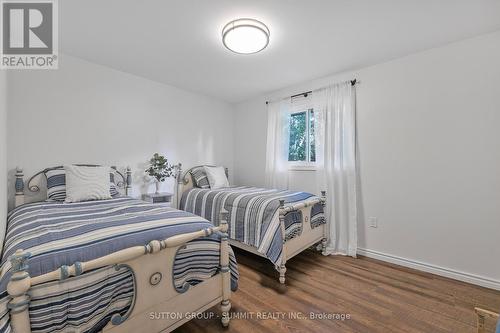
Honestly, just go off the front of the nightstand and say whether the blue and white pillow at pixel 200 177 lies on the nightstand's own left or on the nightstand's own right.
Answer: on the nightstand's own left

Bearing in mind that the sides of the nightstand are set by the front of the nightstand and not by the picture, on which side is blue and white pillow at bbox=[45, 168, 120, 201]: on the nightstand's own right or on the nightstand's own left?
on the nightstand's own right

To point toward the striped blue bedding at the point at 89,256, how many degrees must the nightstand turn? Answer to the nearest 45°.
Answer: approximately 45° to its right

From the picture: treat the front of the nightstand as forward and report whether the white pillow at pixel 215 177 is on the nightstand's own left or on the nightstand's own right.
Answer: on the nightstand's own left

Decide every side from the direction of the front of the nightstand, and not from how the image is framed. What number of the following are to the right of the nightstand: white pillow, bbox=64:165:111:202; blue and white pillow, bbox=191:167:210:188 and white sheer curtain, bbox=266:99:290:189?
1

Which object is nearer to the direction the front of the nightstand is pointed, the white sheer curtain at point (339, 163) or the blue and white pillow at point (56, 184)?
the white sheer curtain

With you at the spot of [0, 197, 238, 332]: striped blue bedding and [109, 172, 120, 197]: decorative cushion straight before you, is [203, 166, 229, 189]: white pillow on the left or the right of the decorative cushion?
right

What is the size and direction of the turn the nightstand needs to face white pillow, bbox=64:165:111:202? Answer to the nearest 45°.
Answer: approximately 90° to its right

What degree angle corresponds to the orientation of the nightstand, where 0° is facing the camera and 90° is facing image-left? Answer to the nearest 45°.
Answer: approximately 315°
